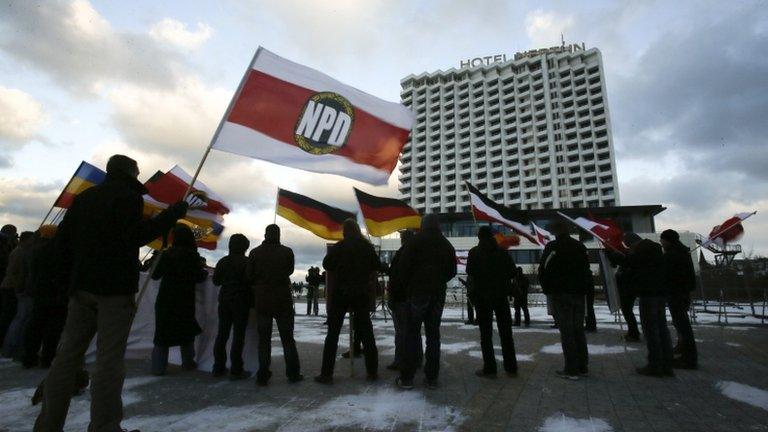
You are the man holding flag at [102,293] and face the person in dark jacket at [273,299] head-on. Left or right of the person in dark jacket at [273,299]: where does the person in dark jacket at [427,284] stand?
right

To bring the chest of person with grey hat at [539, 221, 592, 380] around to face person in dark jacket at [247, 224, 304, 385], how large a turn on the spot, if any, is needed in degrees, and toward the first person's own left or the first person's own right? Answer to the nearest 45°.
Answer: approximately 90° to the first person's own left

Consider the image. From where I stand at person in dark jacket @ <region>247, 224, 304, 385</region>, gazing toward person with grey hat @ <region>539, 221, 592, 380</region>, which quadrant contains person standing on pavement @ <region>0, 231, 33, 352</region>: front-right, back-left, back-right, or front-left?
back-left

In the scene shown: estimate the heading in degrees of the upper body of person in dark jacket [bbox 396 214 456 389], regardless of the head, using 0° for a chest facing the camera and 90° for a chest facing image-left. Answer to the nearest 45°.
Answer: approximately 180°

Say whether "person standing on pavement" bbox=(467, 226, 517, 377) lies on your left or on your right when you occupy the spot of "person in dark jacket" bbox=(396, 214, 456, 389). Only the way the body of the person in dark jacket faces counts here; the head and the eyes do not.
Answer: on your right

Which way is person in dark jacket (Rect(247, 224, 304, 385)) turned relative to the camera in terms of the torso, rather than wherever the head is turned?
away from the camera

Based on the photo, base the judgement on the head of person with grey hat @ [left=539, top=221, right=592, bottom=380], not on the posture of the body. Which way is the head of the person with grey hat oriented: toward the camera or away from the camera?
away from the camera

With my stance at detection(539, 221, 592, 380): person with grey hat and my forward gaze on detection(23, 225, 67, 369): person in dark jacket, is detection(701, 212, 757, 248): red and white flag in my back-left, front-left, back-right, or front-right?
back-right

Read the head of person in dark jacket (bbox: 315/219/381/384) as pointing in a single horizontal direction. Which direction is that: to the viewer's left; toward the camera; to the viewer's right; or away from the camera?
away from the camera

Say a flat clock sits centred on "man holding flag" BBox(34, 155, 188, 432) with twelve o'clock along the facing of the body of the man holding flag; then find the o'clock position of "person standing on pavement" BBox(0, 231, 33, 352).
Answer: The person standing on pavement is roughly at 10 o'clock from the man holding flag.

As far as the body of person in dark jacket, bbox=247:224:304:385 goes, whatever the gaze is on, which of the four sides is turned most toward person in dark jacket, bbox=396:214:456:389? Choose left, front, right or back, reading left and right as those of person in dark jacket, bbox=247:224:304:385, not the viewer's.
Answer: right

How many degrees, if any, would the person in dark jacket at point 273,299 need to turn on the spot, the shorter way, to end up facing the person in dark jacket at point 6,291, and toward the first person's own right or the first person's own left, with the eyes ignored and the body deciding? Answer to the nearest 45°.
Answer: approximately 45° to the first person's own left

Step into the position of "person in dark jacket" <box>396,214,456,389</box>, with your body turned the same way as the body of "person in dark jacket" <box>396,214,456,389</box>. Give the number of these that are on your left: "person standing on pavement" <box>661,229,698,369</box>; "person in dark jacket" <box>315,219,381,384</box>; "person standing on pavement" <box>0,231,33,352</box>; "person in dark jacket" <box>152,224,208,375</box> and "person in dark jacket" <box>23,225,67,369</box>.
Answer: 4

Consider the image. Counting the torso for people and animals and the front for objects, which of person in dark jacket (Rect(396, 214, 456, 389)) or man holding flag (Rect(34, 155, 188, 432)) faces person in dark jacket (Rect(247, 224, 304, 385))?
the man holding flag
